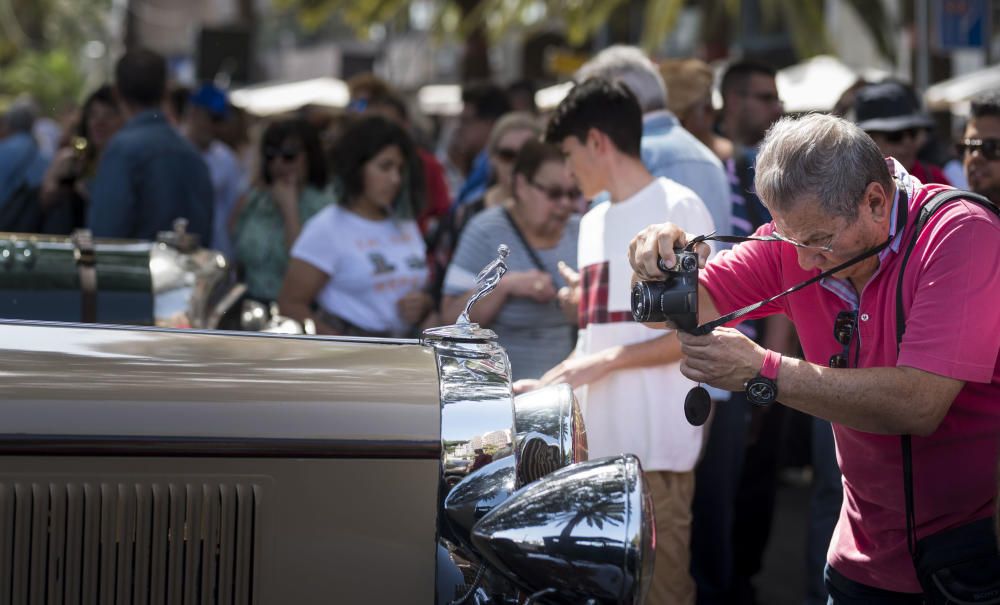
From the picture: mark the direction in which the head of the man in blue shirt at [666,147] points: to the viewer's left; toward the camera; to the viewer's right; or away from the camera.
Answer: away from the camera

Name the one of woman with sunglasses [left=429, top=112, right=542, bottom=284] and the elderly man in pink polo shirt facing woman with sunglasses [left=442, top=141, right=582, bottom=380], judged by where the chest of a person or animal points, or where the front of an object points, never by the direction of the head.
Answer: woman with sunglasses [left=429, top=112, right=542, bottom=284]

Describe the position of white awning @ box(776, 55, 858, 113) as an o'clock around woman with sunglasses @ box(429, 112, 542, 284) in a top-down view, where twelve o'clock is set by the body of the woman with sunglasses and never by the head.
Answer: The white awning is roughly at 7 o'clock from the woman with sunglasses.

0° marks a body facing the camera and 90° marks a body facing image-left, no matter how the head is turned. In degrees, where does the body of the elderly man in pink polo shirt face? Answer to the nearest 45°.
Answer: approximately 45°

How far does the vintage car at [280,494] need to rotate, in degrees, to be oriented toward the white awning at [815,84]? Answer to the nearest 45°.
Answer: approximately 45° to its left

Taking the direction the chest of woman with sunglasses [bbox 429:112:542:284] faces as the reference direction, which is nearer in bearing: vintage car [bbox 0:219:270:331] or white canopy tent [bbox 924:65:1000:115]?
the vintage car

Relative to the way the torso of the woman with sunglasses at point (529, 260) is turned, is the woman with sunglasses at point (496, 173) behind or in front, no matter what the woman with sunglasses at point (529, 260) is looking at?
behind
